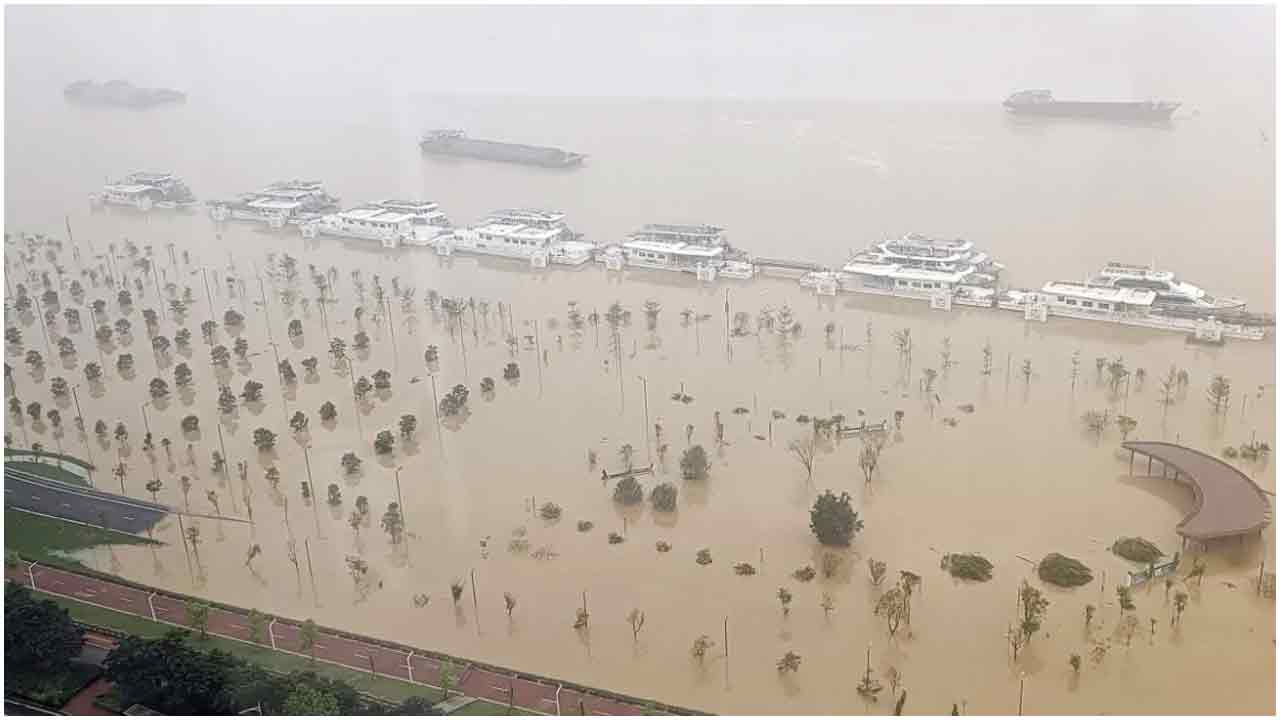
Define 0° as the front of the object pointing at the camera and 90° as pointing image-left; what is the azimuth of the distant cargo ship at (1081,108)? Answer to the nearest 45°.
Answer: approximately 270°

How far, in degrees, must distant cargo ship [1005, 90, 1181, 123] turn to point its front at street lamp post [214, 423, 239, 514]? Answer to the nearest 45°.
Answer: approximately 135° to its right

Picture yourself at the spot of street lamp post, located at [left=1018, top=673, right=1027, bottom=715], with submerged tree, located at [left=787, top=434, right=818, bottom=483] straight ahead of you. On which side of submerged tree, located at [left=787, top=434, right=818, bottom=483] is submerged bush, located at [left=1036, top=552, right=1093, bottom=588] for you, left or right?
right

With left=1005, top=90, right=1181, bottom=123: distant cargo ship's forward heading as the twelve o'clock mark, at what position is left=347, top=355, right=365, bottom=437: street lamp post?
The street lamp post is roughly at 4 o'clock from the distant cargo ship.

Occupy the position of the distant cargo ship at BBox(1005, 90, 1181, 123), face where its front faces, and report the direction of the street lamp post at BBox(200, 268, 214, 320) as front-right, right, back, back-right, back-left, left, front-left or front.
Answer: back-right

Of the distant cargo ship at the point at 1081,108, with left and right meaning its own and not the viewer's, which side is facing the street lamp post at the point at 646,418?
right

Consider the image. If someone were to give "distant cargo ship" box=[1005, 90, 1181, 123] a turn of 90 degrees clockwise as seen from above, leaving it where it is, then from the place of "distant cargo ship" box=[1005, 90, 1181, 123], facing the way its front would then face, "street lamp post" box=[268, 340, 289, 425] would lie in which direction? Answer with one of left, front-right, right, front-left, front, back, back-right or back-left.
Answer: front-right
